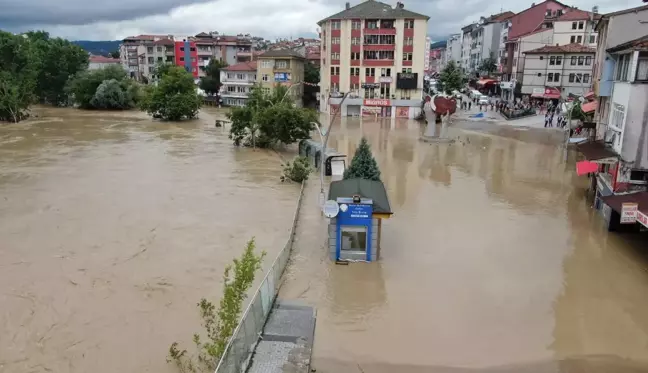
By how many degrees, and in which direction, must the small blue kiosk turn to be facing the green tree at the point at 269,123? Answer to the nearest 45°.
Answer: approximately 180°

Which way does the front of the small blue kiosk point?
toward the camera

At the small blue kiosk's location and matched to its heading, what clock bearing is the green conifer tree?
The green conifer tree is roughly at 6 o'clock from the small blue kiosk.

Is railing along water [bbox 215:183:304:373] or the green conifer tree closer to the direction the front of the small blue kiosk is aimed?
the railing along water

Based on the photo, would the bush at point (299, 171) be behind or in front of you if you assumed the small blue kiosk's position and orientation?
behind

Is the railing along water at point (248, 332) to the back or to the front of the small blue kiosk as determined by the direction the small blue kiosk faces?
to the front

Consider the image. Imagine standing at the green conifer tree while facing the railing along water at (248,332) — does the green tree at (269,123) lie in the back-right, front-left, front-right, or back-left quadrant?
back-right
